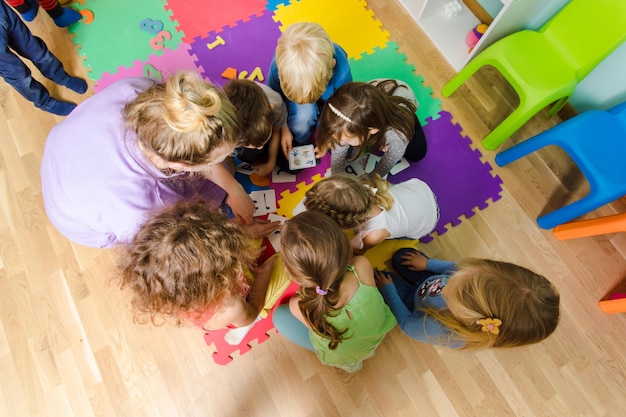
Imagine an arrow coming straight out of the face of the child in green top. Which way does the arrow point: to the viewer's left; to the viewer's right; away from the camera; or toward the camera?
away from the camera

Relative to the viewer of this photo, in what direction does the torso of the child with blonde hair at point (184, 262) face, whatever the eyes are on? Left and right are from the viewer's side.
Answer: facing away from the viewer and to the right of the viewer

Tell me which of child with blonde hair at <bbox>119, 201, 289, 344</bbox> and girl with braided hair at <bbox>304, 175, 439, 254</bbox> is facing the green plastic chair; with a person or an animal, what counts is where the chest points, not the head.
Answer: the child with blonde hair

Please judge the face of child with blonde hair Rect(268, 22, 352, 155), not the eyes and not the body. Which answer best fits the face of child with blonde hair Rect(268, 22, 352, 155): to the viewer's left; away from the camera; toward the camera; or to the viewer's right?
toward the camera

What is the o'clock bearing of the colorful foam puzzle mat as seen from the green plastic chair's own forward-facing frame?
The colorful foam puzzle mat is roughly at 1 o'clock from the green plastic chair.

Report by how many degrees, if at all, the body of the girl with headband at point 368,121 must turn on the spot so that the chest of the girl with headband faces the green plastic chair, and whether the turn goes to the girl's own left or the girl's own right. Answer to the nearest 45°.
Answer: approximately 180°

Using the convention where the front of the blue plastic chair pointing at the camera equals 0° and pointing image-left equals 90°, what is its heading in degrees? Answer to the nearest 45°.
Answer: approximately 45°

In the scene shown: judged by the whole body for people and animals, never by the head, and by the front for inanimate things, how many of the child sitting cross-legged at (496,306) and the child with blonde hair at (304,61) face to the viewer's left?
1

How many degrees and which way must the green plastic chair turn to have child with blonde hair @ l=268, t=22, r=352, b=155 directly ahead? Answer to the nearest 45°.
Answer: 0° — it already faces them

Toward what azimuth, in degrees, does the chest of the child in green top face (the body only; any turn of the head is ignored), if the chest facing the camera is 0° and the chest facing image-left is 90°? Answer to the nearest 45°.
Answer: approximately 135°

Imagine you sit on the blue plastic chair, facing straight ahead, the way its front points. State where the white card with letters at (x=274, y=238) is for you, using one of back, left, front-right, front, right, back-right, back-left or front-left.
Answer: front

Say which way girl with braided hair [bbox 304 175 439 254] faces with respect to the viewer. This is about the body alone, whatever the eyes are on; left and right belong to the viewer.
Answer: facing to the left of the viewer

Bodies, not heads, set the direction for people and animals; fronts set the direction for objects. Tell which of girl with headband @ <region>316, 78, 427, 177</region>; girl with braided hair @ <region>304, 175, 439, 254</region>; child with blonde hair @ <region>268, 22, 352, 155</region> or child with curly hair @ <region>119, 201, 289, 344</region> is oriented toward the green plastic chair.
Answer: child with curly hair @ <region>119, 201, 289, 344</region>

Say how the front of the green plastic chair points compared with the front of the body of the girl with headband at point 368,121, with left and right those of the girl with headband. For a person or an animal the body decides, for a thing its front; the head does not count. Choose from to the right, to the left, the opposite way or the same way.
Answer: the same way

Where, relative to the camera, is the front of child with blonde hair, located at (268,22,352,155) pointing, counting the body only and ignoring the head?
toward the camera

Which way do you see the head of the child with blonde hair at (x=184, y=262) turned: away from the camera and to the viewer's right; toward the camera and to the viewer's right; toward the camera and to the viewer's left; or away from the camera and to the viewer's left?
away from the camera and to the viewer's right
